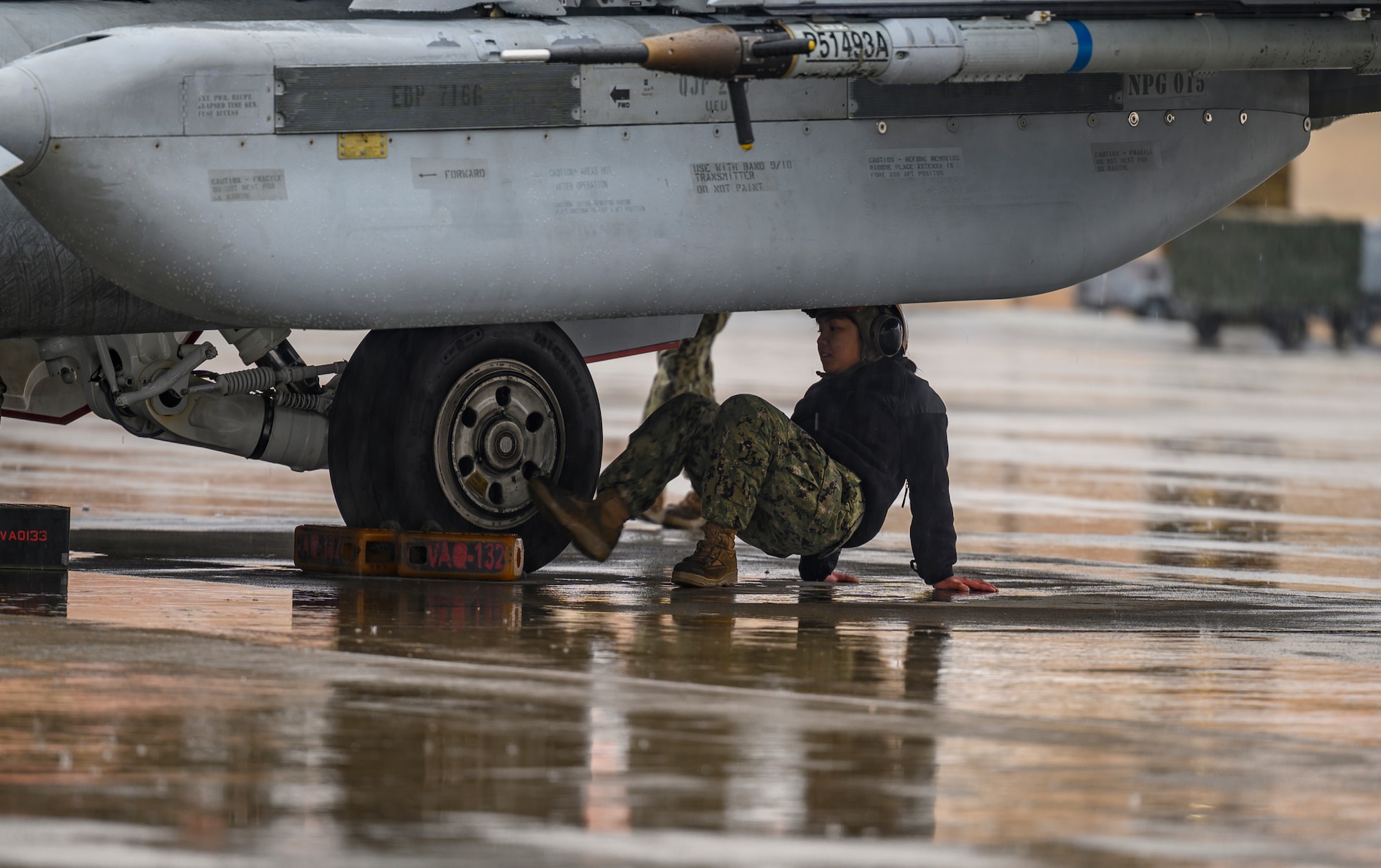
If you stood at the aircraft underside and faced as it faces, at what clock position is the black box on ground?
The black box on ground is roughly at 12 o'clock from the aircraft underside.

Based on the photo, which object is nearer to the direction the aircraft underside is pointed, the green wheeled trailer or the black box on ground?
the black box on ground

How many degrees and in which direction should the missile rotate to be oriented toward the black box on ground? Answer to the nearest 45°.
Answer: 0° — it already faces it

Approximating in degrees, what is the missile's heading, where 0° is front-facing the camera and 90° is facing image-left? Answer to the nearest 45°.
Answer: approximately 90°

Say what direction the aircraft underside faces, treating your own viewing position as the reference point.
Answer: facing to the left of the viewer

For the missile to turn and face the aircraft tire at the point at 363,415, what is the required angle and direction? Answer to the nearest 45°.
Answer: approximately 45° to its right

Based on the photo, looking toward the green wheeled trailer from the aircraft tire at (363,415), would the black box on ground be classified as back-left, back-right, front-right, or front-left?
back-left
